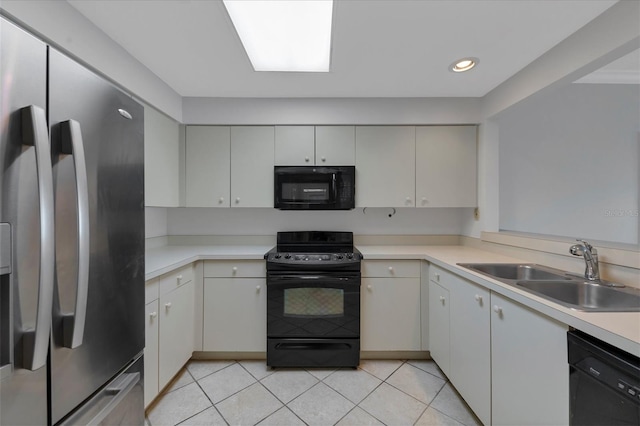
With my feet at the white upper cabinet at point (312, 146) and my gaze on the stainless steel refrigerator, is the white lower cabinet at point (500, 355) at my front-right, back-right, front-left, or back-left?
front-left

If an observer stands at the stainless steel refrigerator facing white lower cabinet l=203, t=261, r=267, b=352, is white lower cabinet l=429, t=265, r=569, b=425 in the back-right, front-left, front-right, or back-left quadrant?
front-right

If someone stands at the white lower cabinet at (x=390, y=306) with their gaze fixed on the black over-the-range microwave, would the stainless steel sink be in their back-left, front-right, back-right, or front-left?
back-left

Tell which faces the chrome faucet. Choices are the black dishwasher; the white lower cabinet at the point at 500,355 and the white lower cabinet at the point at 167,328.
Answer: the white lower cabinet at the point at 167,328

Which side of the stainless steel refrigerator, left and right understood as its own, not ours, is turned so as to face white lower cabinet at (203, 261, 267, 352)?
left

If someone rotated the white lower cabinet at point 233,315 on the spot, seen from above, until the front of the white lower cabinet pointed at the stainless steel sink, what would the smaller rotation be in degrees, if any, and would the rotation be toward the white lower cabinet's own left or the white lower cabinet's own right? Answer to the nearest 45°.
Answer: approximately 45° to the white lower cabinet's own left

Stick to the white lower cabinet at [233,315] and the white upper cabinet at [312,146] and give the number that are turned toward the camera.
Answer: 2

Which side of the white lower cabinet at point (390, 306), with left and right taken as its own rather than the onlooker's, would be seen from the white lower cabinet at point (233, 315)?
right

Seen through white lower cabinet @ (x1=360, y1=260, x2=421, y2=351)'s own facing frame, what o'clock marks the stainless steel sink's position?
The stainless steel sink is roughly at 10 o'clock from the white lower cabinet.

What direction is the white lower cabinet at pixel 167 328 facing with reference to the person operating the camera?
facing the viewer and to the right of the viewer

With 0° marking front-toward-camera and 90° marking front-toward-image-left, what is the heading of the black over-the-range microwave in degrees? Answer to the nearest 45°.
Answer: approximately 0°

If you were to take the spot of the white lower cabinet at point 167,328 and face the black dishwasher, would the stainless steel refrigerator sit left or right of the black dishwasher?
right

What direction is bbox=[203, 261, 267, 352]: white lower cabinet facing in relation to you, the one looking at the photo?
facing the viewer

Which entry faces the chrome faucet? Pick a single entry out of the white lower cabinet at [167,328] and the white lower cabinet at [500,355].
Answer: the white lower cabinet at [167,328]

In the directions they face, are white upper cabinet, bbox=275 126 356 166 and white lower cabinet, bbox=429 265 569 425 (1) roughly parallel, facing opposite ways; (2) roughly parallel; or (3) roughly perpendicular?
roughly perpendicular

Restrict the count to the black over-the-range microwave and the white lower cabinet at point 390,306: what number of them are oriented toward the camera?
2

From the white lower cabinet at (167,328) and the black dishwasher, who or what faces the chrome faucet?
the white lower cabinet

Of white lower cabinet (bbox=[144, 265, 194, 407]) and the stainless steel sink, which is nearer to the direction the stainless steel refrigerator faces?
the stainless steel sink

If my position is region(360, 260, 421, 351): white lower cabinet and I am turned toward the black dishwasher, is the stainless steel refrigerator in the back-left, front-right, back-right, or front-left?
front-right

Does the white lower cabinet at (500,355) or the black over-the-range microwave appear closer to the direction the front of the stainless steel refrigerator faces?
the white lower cabinet

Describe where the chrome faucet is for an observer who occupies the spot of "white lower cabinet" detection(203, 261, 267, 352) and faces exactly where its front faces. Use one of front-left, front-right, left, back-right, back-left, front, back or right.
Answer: front-left
